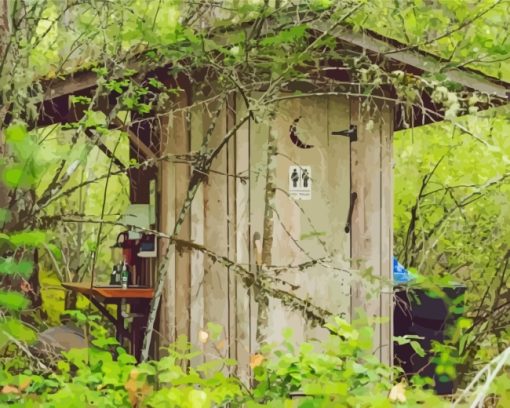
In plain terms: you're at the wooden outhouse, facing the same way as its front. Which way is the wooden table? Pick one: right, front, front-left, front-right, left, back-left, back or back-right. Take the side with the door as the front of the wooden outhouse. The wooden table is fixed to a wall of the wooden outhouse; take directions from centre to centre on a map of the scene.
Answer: back-right

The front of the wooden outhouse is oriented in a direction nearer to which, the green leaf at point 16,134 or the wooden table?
the green leaf

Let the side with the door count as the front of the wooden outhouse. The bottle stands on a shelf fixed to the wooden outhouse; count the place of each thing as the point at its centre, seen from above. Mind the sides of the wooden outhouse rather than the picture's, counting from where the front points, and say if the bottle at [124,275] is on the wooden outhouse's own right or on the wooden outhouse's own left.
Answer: on the wooden outhouse's own right

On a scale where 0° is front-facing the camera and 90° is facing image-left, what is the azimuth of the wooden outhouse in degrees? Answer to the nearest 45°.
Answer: approximately 0°

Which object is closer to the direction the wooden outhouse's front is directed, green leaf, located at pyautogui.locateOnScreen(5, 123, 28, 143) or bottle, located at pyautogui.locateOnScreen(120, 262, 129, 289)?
the green leaf

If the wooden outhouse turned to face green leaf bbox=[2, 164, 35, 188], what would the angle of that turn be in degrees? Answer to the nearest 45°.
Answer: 0° — it already faces it

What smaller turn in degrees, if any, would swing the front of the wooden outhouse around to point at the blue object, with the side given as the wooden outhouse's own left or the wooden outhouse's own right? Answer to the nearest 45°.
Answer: approximately 135° to the wooden outhouse's own left

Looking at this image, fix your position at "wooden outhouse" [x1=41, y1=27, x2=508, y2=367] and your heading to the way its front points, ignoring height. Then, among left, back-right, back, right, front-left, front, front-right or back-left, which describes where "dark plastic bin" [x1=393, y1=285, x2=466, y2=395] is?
back-left

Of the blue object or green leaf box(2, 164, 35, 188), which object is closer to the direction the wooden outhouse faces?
the green leaf

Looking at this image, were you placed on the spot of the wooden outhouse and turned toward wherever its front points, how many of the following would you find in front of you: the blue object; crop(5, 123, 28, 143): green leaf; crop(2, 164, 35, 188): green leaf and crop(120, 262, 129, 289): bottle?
2
